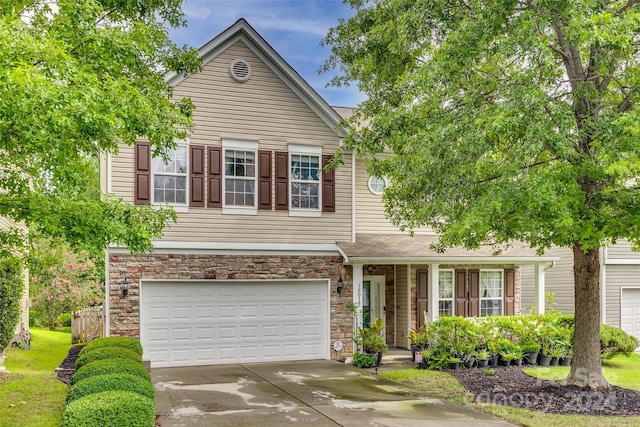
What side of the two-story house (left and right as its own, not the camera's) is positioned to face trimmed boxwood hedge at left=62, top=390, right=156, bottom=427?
front

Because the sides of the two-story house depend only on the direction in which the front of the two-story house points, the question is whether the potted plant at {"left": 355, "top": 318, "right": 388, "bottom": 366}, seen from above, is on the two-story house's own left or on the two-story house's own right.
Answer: on the two-story house's own left

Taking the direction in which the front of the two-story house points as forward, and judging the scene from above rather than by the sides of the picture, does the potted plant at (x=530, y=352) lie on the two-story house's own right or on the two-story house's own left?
on the two-story house's own left

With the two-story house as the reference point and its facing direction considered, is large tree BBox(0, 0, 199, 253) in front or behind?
in front

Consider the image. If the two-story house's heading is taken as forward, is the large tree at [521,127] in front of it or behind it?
in front

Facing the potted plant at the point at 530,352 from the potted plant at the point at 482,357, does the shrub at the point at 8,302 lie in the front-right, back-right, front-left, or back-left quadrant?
back-left

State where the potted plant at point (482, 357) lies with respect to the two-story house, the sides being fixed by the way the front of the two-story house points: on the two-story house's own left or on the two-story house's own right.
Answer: on the two-story house's own left

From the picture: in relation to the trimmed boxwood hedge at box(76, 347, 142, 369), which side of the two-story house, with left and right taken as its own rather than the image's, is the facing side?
right

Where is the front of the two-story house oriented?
toward the camera
